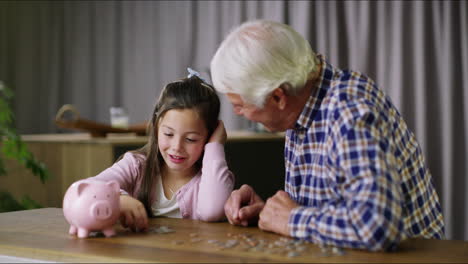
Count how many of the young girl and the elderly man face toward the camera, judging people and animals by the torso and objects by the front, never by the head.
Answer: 1

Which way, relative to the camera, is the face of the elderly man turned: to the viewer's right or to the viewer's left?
to the viewer's left

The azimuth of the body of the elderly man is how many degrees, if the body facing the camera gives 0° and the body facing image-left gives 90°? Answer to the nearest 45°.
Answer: approximately 90°
